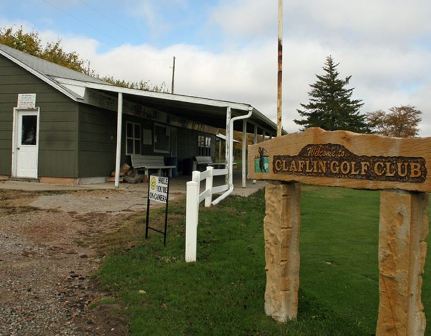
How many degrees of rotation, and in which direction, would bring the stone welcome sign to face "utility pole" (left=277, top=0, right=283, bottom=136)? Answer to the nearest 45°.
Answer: approximately 135° to its right

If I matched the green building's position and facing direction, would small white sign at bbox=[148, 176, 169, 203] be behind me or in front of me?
in front

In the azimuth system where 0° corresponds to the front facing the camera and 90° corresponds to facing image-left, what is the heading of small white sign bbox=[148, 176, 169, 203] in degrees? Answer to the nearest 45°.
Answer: approximately 45°

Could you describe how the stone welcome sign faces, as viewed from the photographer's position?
facing the viewer and to the left of the viewer

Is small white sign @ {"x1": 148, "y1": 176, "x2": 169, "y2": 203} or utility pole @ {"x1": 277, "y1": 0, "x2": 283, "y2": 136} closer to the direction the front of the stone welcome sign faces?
the small white sign

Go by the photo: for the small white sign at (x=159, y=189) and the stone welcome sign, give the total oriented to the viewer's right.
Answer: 0

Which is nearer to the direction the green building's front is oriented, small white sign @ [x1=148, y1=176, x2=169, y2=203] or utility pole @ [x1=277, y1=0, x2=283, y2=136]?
the small white sign

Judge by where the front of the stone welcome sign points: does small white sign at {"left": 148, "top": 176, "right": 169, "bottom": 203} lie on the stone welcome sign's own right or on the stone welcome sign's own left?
on the stone welcome sign's own right

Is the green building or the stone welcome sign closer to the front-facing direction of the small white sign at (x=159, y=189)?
the stone welcome sign

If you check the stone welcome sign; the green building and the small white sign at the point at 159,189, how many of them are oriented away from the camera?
0

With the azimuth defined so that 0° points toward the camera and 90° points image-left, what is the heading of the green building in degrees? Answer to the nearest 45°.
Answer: approximately 315°

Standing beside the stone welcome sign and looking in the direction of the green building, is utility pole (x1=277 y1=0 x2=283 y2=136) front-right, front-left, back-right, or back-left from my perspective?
front-right

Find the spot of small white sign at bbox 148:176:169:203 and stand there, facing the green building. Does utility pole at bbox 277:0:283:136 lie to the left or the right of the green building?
right
